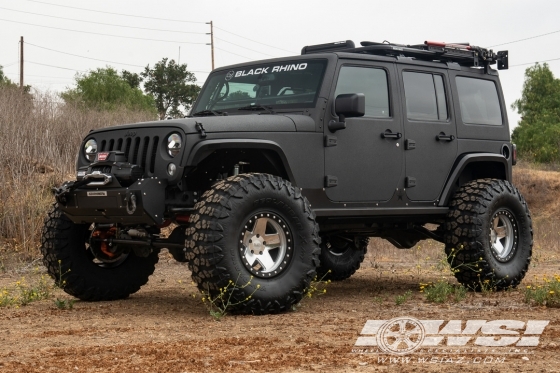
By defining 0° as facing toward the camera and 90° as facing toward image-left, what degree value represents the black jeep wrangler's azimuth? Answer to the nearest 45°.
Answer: approximately 45°

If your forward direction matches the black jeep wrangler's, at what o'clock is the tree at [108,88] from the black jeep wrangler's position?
The tree is roughly at 4 o'clock from the black jeep wrangler.

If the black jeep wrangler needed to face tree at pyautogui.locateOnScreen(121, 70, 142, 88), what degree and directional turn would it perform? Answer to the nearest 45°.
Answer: approximately 135° to its right

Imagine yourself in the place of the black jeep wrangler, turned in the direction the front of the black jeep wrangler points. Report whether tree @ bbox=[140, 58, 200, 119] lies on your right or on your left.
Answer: on your right
